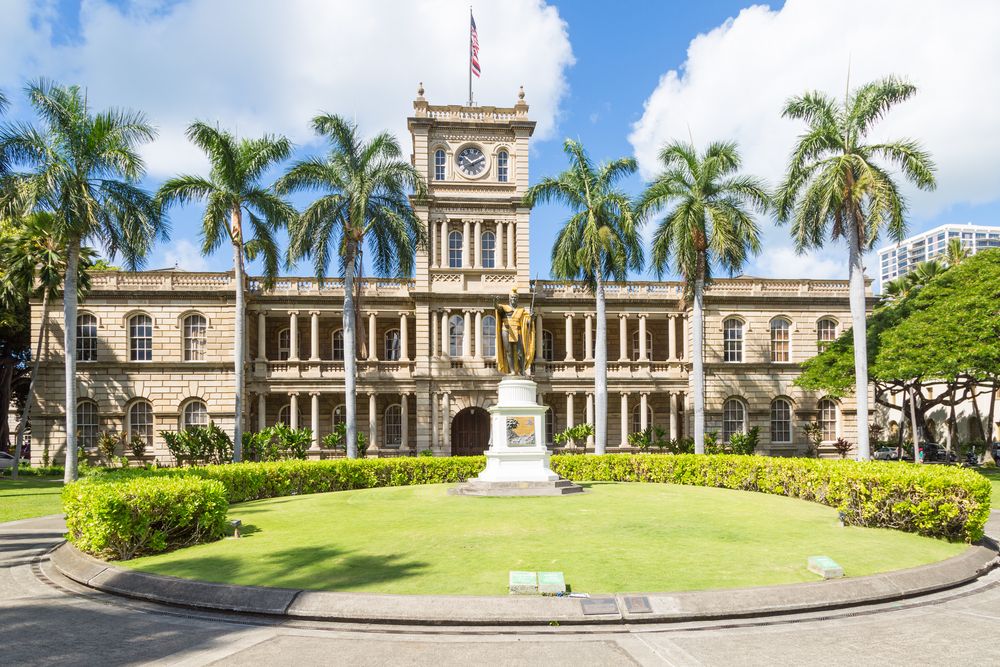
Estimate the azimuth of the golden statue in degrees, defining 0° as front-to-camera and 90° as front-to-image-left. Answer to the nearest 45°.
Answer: approximately 0°

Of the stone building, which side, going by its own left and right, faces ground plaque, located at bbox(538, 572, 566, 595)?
front

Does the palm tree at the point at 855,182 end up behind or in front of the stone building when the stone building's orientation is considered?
in front

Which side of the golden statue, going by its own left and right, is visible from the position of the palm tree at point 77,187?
right

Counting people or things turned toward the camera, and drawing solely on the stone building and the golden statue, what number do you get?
2

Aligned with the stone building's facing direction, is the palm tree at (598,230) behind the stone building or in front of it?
in front

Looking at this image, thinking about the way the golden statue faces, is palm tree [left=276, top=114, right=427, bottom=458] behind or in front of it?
behind

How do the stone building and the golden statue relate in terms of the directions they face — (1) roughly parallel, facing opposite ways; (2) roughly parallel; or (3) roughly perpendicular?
roughly parallel

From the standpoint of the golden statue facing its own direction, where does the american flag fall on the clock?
The american flag is roughly at 6 o'clock from the golden statue.

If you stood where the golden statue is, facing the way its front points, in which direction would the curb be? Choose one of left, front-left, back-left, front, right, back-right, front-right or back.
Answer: front

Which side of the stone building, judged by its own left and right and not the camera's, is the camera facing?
front
